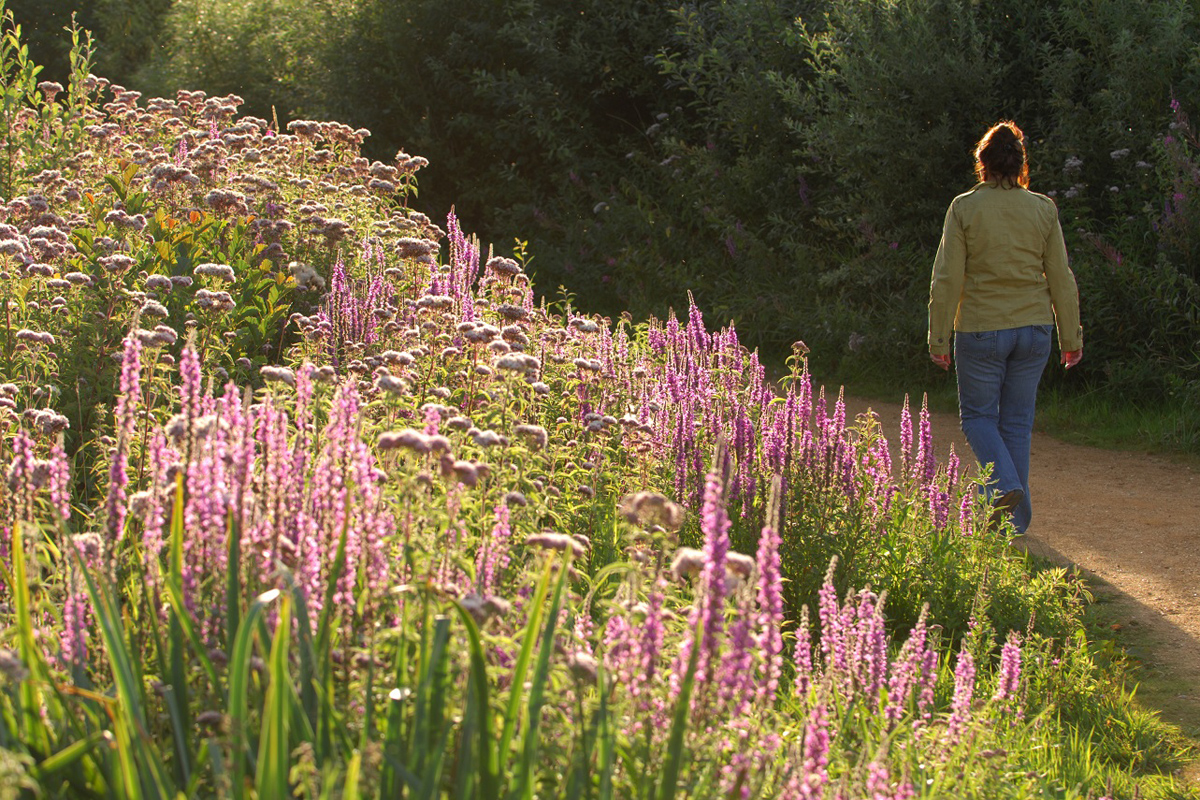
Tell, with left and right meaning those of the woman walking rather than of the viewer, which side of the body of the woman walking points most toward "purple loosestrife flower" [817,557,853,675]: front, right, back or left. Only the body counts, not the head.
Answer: back

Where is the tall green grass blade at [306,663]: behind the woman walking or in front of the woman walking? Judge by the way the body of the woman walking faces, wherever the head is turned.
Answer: behind

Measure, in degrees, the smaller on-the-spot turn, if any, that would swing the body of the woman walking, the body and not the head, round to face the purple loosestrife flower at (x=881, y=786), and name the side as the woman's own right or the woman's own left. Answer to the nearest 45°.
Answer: approximately 180°

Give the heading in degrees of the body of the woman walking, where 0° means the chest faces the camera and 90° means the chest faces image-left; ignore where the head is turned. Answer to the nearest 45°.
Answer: approximately 180°

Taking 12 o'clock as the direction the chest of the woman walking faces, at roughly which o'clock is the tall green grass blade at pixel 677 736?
The tall green grass blade is roughly at 6 o'clock from the woman walking.

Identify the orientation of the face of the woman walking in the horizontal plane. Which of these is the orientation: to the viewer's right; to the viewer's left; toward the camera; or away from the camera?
away from the camera

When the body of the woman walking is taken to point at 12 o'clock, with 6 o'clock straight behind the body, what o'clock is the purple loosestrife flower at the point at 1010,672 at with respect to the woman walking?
The purple loosestrife flower is roughly at 6 o'clock from the woman walking.

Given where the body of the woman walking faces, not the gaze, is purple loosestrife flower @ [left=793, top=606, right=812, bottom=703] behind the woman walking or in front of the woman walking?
behind

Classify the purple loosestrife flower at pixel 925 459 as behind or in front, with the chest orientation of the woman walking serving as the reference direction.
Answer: behind

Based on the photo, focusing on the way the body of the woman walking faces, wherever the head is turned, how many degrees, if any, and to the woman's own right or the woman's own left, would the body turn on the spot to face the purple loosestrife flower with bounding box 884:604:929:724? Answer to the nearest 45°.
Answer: approximately 180°

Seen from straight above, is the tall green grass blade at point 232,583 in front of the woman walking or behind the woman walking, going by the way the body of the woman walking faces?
behind

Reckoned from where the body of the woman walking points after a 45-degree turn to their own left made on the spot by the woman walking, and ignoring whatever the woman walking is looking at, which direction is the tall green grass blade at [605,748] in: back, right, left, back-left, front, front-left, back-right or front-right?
back-left

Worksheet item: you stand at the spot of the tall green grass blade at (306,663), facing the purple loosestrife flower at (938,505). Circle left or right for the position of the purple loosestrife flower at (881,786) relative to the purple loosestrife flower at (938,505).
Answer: right
